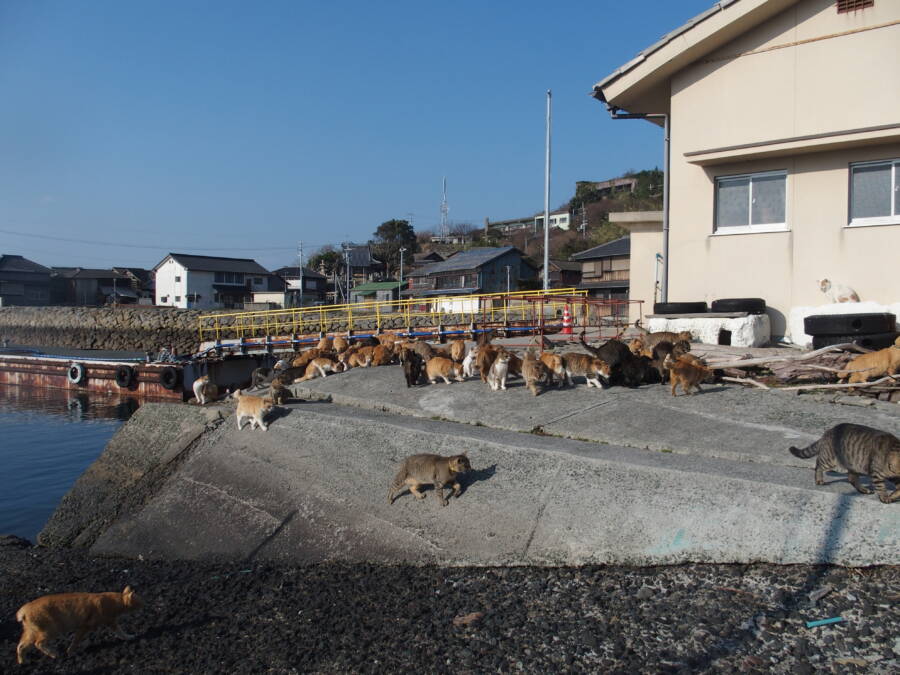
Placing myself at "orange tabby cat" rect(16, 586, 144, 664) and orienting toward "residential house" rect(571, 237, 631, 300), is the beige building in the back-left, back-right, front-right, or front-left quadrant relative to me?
front-right

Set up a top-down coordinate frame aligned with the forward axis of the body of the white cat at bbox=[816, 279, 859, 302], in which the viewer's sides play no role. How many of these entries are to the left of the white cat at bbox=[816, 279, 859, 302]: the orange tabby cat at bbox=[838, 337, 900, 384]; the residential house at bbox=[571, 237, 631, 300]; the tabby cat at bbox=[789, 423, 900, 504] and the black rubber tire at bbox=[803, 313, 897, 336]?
3

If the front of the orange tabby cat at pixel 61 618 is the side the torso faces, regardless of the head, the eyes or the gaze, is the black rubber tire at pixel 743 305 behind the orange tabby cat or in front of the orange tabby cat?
in front

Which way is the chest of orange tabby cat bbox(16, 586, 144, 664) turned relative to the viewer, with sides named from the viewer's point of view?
facing to the right of the viewer

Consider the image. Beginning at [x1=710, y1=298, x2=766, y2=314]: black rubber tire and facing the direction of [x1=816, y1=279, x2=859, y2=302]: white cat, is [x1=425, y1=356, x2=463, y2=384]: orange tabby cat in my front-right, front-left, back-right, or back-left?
back-right

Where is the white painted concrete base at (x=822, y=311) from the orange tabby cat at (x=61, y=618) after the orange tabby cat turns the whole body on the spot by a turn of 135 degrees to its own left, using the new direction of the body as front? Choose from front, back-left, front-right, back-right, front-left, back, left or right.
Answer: back-right

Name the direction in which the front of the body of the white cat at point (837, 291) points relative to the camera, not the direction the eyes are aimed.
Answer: to the viewer's left
